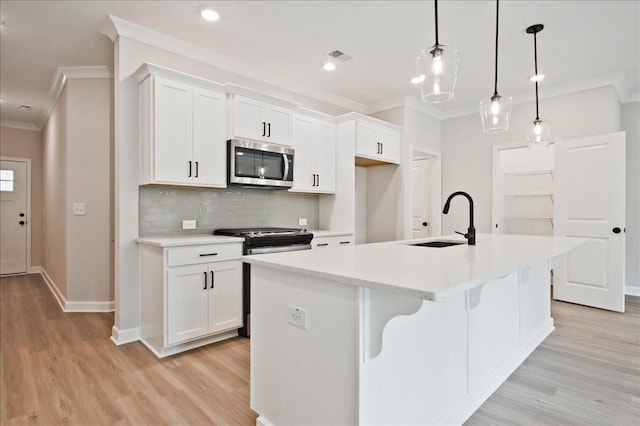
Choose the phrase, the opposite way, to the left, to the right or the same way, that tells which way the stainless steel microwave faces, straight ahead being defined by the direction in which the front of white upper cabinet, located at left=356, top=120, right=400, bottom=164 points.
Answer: the same way

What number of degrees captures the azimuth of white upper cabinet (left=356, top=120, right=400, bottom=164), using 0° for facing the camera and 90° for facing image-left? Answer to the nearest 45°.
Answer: approximately 315°

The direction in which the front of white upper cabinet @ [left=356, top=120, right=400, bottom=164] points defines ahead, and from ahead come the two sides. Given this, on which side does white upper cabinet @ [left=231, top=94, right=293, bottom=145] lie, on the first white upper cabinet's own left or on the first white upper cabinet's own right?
on the first white upper cabinet's own right

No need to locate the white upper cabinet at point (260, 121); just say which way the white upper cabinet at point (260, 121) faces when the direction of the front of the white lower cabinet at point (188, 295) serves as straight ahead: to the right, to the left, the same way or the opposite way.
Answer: the same way

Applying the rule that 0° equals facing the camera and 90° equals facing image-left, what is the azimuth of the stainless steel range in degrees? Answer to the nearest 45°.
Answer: approximately 315°

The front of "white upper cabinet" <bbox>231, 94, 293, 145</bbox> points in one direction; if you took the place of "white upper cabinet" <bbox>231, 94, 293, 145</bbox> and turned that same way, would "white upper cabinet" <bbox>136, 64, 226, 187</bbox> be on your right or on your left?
on your right

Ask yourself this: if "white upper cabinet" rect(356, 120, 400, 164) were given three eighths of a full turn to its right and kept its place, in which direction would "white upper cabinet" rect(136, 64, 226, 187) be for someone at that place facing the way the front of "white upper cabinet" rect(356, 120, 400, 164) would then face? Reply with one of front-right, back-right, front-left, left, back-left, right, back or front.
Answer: front-left

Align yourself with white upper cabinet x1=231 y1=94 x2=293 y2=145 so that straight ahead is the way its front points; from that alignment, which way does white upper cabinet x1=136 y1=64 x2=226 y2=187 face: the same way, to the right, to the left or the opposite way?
the same way

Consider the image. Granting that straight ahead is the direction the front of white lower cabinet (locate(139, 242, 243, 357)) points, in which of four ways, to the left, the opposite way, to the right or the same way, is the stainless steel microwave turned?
the same way

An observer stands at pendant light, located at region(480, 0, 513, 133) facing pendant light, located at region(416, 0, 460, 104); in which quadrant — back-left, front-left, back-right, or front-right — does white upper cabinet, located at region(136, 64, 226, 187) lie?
front-right

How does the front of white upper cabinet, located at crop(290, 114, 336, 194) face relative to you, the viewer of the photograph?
facing the viewer and to the right of the viewer

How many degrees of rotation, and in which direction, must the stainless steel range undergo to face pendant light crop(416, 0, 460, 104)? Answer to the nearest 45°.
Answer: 0° — it already faces it

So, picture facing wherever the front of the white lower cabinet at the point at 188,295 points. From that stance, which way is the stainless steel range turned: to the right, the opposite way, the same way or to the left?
the same way

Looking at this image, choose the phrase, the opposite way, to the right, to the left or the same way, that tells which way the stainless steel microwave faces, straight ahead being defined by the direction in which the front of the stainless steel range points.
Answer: the same way

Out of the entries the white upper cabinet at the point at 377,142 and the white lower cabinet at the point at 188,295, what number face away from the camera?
0

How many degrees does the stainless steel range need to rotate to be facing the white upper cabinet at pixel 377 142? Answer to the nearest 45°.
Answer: approximately 90° to its left
